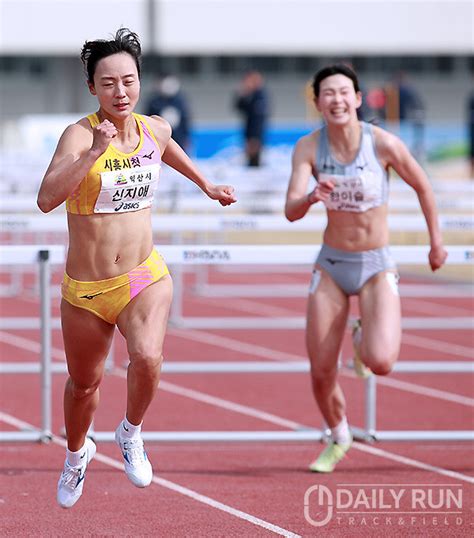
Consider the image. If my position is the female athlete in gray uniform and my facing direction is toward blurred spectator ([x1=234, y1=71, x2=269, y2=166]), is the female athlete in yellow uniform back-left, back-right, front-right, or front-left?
back-left

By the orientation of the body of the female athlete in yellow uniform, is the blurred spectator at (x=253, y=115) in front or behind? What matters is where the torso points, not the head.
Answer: behind

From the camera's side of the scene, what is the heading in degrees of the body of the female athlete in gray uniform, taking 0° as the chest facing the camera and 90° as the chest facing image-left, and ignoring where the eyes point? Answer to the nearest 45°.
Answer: approximately 0°

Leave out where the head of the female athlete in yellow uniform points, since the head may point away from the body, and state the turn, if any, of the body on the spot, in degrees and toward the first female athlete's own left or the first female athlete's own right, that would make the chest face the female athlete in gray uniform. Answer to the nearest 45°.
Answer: approximately 135° to the first female athlete's own left

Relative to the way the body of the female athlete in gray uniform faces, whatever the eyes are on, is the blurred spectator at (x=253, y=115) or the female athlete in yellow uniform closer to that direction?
the female athlete in yellow uniform

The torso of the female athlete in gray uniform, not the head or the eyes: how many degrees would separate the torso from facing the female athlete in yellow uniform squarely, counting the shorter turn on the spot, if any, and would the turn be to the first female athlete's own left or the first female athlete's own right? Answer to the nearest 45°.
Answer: approximately 45° to the first female athlete's own right

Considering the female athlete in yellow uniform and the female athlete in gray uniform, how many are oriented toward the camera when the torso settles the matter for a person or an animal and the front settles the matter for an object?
2

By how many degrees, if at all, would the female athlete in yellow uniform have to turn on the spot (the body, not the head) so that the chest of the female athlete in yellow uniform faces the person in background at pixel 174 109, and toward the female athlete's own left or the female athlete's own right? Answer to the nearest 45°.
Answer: approximately 180°

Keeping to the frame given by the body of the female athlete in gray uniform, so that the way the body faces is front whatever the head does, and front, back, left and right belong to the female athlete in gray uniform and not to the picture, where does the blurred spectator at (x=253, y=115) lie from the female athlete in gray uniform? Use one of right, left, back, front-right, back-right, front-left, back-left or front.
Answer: back

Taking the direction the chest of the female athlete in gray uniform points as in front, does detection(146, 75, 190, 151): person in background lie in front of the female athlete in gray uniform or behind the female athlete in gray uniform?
behind
